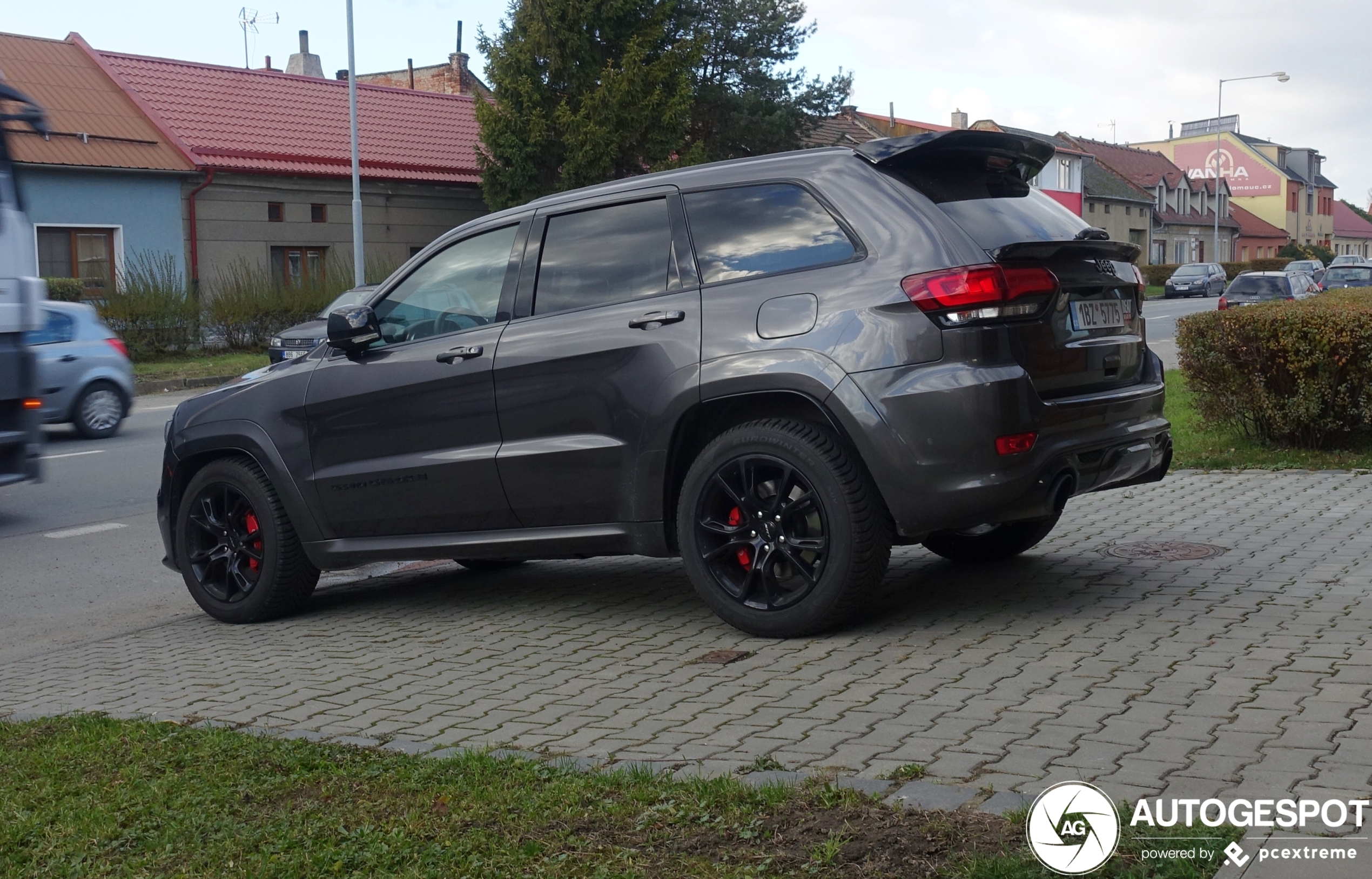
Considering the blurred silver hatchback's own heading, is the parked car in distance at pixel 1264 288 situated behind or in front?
behind

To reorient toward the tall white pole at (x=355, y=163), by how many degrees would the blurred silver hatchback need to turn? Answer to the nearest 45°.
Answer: approximately 135° to its right

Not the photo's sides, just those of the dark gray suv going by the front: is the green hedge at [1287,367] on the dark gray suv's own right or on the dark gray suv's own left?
on the dark gray suv's own right

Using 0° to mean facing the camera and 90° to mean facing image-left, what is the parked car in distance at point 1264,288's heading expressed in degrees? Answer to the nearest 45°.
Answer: approximately 225°

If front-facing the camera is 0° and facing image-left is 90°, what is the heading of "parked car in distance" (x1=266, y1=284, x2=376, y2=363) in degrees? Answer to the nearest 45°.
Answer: approximately 45°

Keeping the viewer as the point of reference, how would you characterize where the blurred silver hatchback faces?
facing to the left of the viewer

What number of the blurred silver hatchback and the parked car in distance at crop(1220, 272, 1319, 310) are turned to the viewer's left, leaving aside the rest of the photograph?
1

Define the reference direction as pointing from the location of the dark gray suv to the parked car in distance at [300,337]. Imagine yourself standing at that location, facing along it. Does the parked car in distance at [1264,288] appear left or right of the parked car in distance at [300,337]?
right

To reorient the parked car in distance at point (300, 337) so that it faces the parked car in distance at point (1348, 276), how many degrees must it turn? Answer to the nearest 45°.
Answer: approximately 180°

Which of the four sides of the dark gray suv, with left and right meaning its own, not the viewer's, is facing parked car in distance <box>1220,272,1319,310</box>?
right

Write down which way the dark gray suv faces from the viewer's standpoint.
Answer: facing away from the viewer and to the left of the viewer

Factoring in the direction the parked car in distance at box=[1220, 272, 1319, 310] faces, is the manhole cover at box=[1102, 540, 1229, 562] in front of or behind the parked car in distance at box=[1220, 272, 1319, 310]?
behind

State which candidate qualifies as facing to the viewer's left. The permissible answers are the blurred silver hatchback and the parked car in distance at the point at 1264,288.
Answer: the blurred silver hatchback

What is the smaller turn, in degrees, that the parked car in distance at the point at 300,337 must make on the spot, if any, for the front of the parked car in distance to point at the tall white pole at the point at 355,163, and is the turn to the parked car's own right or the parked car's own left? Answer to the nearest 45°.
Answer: approximately 135° to the parked car's own right

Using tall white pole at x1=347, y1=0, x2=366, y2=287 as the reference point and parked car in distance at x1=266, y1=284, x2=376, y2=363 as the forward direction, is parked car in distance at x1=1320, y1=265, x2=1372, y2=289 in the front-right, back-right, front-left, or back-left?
back-left
